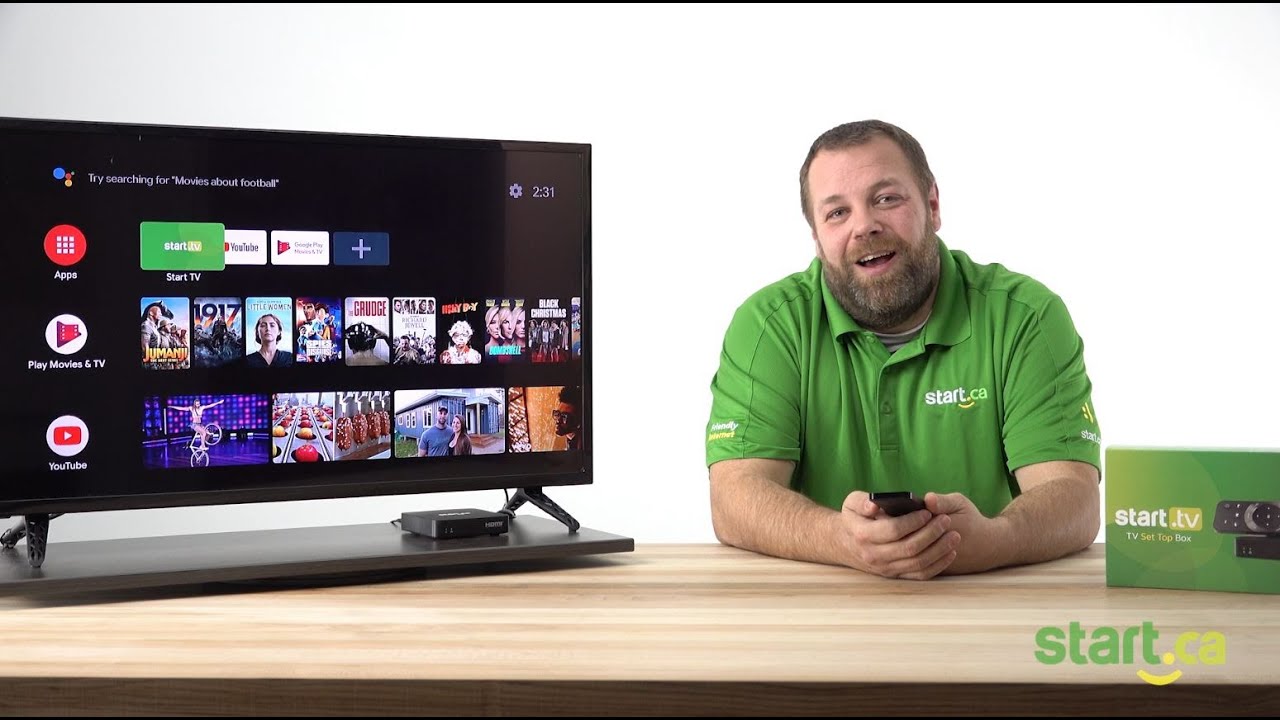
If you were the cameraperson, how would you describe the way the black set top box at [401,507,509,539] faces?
facing the viewer and to the right of the viewer

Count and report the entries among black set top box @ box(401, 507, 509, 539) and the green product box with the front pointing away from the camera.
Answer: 0

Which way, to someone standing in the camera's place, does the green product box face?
facing the viewer

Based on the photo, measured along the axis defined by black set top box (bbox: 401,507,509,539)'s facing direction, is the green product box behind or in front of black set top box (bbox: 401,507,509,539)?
in front

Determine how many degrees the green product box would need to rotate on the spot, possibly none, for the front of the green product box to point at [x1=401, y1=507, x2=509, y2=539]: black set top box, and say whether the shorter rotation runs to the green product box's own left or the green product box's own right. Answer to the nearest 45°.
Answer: approximately 90° to the green product box's own right
